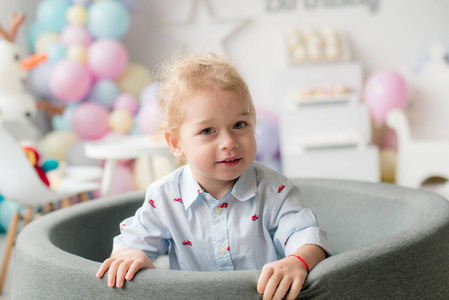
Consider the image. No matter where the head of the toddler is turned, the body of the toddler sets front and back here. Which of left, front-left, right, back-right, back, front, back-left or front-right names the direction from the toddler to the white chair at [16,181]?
back-right

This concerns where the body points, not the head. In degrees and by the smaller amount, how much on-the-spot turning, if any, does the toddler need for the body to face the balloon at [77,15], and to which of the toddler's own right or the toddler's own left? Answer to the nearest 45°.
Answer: approximately 180°

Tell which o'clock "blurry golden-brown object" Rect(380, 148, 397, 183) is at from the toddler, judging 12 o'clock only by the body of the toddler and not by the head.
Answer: The blurry golden-brown object is roughly at 7 o'clock from the toddler.

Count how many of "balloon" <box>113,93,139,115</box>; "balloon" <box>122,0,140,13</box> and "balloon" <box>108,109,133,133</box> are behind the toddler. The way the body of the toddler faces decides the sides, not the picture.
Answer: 3

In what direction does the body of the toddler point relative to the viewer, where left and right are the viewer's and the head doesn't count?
facing the viewer

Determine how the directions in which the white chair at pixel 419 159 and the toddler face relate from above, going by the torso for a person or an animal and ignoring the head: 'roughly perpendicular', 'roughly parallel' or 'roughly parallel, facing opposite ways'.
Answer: roughly perpendicular

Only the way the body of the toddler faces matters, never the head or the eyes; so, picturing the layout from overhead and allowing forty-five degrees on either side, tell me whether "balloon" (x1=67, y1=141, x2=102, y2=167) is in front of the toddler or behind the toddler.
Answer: behind

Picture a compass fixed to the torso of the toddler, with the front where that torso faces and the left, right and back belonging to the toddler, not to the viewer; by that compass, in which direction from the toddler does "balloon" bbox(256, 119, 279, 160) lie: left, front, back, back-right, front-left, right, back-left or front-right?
back
